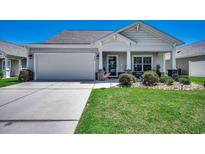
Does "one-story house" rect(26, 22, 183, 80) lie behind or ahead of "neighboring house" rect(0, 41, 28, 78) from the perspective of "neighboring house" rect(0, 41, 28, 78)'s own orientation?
ahead

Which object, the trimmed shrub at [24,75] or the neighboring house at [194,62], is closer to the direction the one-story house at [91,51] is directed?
the trimmed shrub

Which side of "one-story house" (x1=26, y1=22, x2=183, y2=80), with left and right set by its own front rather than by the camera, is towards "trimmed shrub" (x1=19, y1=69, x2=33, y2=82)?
right

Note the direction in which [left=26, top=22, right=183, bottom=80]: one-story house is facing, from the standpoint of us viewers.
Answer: facing the viewer

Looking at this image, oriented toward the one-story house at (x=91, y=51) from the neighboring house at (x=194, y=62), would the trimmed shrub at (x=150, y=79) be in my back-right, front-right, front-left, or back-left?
front-left

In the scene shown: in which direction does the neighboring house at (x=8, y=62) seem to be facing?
toward the camera

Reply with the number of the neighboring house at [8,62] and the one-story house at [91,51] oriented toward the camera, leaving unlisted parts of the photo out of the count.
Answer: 2
